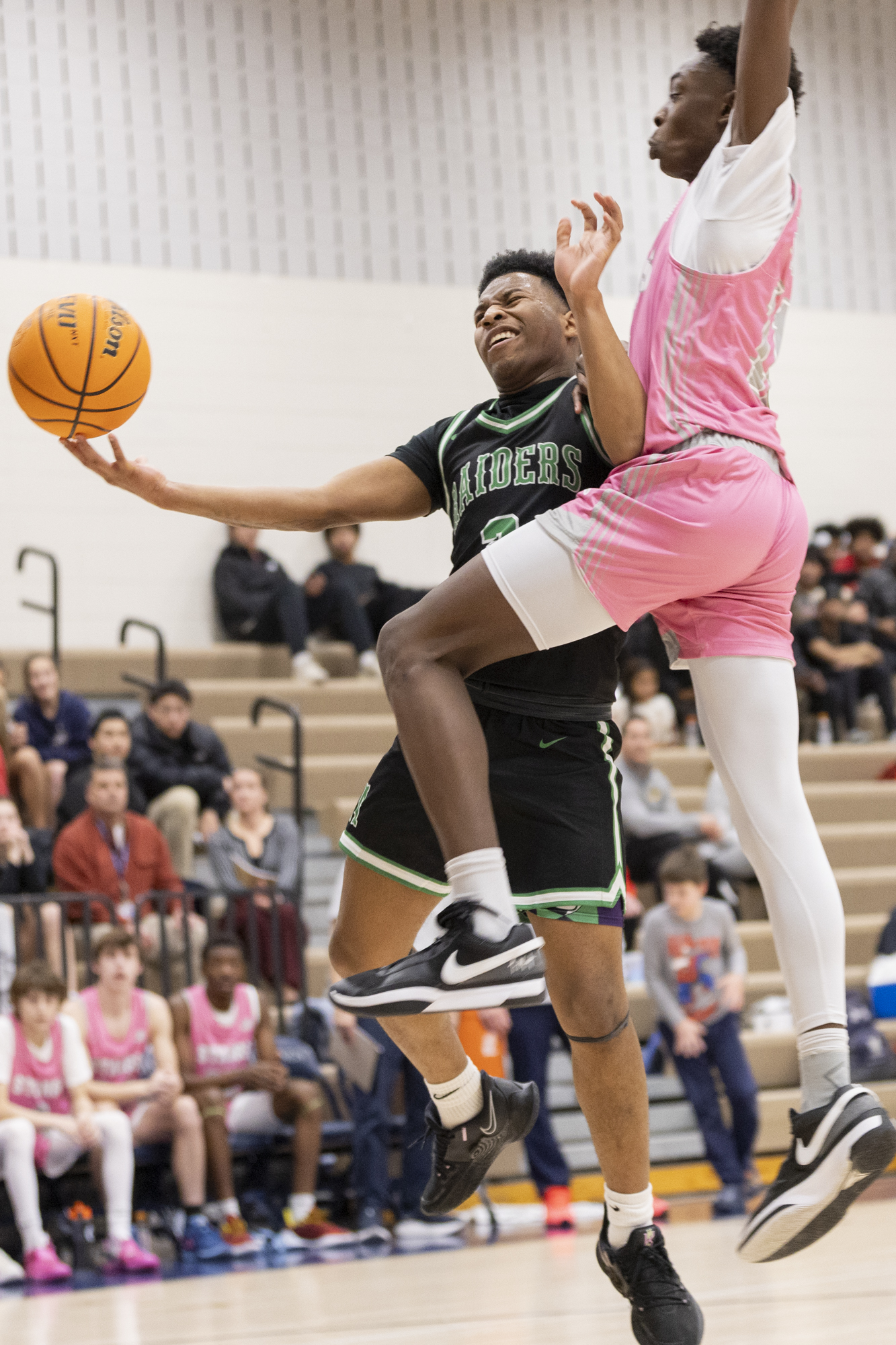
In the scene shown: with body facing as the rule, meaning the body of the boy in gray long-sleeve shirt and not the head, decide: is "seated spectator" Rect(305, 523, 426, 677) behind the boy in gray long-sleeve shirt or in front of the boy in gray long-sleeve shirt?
behind

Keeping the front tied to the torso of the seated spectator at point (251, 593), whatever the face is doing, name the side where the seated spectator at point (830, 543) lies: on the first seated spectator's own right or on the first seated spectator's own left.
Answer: on the first seated spectator's own left

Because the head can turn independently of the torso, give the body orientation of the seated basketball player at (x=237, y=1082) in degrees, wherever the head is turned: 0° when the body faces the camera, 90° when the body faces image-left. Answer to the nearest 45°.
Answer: approximately 315°

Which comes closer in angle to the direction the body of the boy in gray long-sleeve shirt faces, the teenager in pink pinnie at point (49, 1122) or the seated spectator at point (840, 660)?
the teenager in pink pinnie

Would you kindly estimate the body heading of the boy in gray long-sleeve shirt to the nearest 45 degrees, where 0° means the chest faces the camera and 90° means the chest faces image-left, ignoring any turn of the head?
approximately 0°

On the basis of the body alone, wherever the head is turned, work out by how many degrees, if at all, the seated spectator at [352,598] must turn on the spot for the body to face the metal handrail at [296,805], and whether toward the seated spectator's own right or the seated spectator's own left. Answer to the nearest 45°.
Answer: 0° — they already face it

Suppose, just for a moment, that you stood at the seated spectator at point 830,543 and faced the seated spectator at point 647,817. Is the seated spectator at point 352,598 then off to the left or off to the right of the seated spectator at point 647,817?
right

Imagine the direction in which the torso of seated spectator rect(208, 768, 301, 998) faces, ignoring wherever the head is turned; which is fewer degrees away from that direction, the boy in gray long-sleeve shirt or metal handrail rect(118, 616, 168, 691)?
the boy in gray long-sleeve shirt
